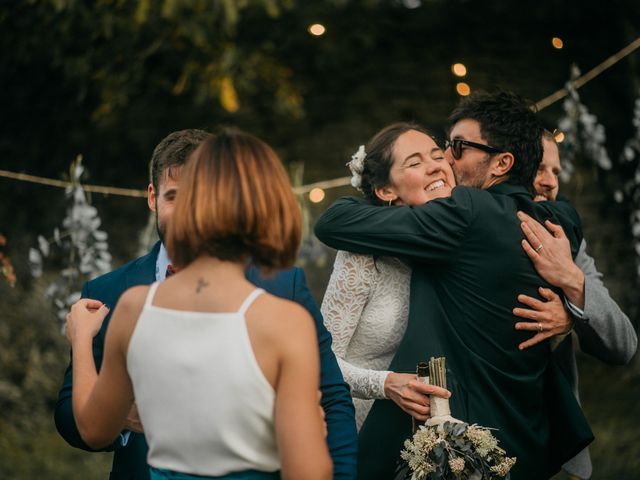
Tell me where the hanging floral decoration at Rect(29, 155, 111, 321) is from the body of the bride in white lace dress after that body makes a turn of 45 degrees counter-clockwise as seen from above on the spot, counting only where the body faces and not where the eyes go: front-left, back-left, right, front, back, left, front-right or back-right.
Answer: back-left

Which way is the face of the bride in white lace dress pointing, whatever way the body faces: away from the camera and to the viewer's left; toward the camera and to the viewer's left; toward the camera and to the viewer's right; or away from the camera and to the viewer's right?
toward the camera and to the viewer's right

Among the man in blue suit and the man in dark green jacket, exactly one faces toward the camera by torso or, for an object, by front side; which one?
the man in blue suit

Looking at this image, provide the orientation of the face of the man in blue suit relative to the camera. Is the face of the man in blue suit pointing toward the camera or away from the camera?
toward the camera

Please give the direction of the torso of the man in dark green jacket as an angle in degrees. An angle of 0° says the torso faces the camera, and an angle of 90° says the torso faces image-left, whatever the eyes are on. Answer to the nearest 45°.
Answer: approximately 135°

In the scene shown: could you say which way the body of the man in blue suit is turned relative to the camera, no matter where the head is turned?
toward the camera

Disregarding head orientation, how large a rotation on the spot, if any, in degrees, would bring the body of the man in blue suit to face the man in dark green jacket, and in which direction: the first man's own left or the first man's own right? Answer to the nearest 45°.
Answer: approximately 90° to the first man's own left

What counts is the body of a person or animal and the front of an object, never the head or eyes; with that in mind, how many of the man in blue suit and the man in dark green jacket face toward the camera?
1

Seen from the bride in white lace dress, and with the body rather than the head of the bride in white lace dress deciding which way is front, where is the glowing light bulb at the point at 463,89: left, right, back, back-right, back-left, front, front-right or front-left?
back-left

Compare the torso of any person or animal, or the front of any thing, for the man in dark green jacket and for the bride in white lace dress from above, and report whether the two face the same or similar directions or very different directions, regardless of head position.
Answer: very different directions

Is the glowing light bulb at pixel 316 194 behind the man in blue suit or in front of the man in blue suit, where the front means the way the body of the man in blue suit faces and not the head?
behind

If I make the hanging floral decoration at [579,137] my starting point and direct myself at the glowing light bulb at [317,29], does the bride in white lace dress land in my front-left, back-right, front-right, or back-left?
front-left

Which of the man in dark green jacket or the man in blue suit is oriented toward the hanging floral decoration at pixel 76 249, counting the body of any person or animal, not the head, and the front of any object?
the man in dark green jacket

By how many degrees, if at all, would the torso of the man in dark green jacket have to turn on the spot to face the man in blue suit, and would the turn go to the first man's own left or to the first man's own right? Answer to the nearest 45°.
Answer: approximately 90° to the first man's own left
